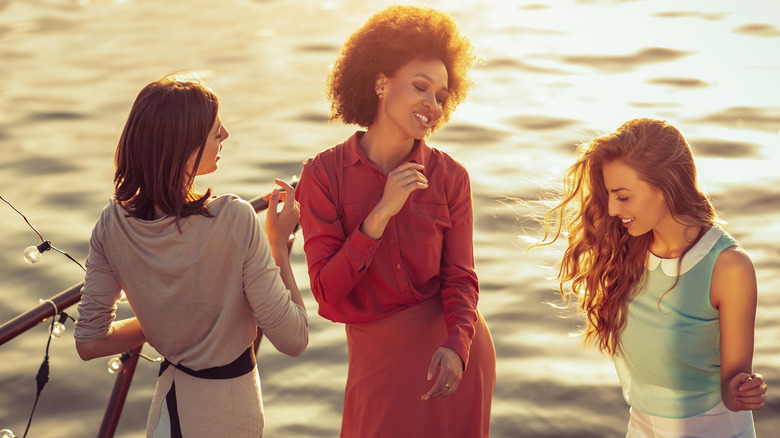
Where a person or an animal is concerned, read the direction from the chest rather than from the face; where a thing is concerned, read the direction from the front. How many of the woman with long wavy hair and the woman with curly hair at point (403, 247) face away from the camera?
0

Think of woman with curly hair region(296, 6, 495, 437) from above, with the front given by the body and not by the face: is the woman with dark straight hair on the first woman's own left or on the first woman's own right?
on the first woman's own right

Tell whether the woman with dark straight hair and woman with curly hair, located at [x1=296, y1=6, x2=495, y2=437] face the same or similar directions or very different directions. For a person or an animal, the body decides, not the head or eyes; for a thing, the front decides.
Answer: very different directions

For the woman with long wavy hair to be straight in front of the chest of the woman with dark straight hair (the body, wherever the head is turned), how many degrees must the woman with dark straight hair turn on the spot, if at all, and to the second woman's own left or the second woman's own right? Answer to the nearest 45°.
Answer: approximately 90° to the second woman's own right

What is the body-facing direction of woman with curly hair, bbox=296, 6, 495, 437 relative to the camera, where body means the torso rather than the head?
toward the camera

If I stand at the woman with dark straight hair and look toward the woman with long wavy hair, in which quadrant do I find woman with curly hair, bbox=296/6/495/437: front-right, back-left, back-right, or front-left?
front-left

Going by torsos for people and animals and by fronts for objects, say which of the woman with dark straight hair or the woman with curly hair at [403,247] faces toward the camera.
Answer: the woman with curly hair

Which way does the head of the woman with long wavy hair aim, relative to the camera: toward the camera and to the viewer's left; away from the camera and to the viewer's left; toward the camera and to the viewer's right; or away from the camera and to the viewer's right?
toward the camera and to the viewer's left

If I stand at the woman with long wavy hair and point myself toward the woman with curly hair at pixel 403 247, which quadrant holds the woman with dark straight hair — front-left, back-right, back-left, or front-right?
front-left

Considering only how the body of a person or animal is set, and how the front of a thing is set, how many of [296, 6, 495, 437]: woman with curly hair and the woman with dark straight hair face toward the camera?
1

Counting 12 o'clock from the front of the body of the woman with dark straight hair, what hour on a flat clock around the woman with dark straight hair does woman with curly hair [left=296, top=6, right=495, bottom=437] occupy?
The woman with curly hair is roughly at 2 o'clock from the woman with dark straight hair.

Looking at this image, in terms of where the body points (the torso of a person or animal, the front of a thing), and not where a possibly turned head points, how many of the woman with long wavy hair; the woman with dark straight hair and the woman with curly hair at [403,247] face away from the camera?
1

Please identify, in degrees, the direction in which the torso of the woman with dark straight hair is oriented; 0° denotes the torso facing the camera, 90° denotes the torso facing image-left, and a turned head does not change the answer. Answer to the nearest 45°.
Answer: approximately 180°

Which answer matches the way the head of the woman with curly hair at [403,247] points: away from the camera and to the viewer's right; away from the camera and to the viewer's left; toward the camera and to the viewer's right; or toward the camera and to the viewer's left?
toward the camera and to the viewer's right

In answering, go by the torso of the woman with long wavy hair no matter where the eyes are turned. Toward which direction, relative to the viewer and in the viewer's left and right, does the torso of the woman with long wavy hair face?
facing the viewer and to the left of the viewer
